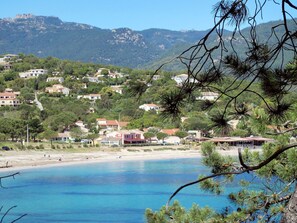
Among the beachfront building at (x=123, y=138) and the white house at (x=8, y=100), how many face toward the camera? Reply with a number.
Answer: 2

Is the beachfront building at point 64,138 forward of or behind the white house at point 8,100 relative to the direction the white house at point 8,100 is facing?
forward

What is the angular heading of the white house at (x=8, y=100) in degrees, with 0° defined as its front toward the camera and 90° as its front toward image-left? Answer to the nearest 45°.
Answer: approximately 0°

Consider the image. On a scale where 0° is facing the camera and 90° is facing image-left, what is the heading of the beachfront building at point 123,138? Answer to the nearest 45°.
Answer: approximately 0°

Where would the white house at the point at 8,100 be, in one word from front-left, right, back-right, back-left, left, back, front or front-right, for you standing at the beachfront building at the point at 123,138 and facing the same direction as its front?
back-right

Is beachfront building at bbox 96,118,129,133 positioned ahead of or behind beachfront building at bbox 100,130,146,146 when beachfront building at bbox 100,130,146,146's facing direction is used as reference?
behind

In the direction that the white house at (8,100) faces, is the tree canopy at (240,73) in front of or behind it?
in front

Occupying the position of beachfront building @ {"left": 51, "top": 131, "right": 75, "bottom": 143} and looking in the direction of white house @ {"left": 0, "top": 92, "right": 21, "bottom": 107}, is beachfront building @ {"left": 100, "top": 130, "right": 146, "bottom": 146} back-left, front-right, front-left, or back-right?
back-right
